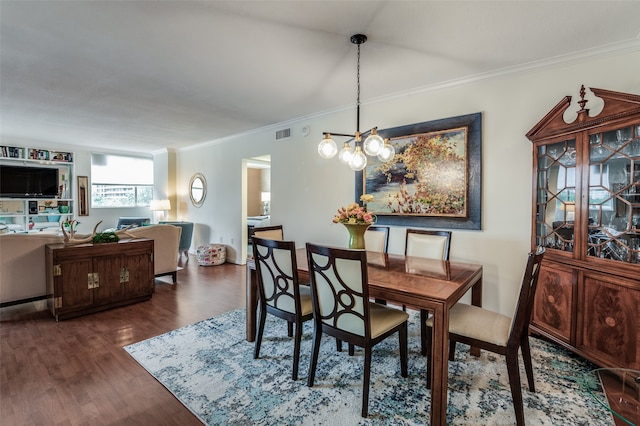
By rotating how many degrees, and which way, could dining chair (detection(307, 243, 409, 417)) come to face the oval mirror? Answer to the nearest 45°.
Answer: approximately 90° to its left

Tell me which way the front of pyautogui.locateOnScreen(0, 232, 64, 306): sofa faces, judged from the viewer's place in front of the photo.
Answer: facing away from the viewer

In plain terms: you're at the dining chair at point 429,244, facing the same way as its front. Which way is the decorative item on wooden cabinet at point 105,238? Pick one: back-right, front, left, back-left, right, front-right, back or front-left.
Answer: right

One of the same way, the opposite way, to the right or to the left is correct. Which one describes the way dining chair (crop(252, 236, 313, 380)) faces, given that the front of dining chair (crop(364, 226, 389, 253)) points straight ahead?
the opposite way

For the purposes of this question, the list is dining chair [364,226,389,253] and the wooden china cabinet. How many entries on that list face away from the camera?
0

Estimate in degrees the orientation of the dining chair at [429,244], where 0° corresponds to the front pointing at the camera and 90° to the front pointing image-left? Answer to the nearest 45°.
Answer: approximately 0°

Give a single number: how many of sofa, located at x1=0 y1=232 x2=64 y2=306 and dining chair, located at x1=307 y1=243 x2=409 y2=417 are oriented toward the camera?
0

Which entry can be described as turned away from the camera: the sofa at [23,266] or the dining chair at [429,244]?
the sofa

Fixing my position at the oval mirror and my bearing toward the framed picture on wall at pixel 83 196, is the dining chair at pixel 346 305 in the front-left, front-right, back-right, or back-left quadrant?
back-left

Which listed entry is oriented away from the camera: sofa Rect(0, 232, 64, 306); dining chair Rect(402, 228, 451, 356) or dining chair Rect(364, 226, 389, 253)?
the sofa

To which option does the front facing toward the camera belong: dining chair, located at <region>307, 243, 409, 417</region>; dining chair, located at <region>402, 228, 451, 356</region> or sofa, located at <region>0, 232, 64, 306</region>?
dining chair, located at <region>402, 228, 451, 356</region>

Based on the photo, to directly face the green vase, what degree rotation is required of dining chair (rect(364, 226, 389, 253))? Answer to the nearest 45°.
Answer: approximately 45° to its left

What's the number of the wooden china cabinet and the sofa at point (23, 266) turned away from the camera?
1

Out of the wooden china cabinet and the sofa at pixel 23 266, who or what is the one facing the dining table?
the wooden china cabinet

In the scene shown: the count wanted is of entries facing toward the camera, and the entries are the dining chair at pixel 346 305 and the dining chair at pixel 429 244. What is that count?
1

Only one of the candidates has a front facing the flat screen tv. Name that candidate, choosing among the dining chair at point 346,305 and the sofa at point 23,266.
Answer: the sofa
